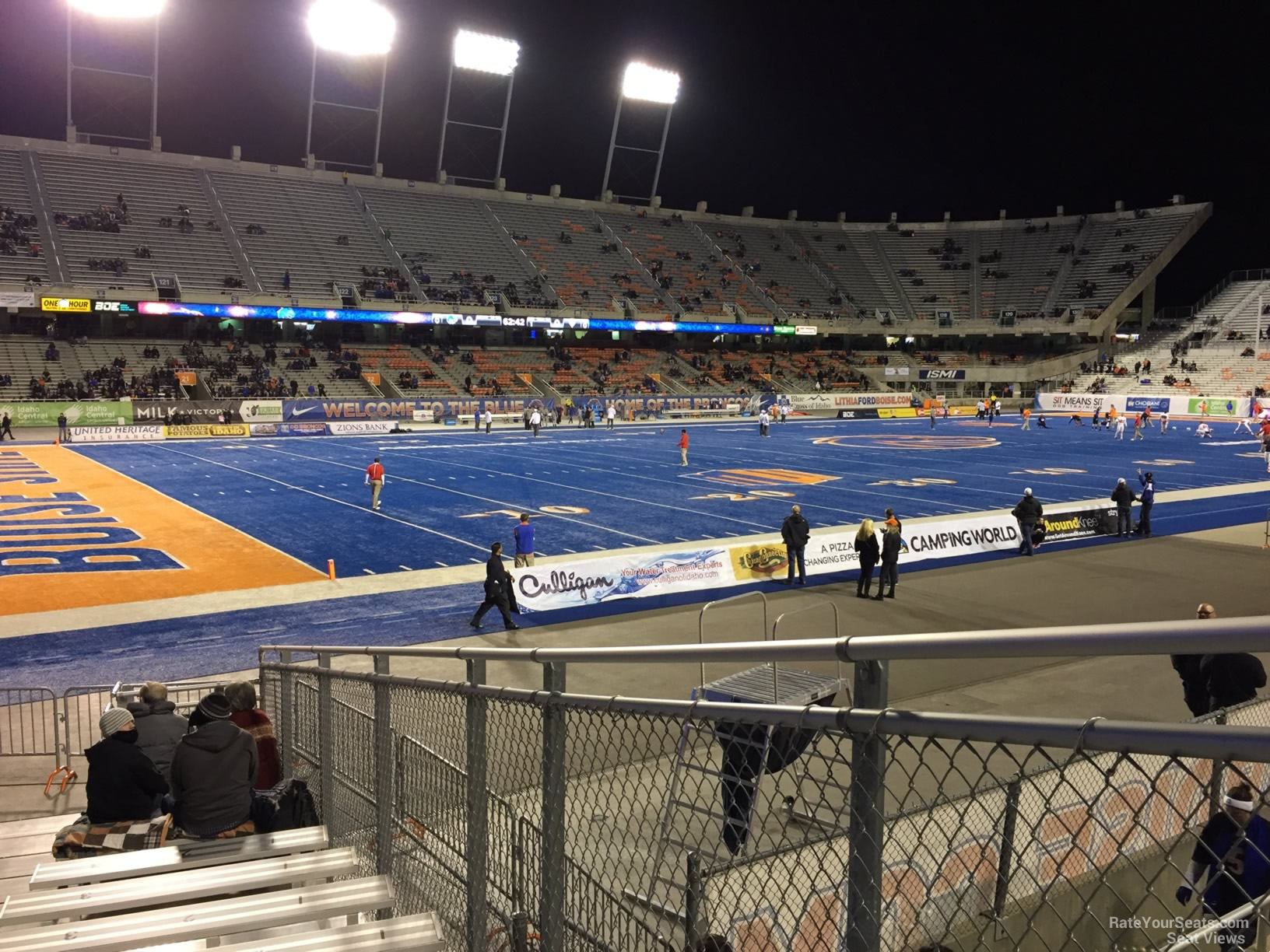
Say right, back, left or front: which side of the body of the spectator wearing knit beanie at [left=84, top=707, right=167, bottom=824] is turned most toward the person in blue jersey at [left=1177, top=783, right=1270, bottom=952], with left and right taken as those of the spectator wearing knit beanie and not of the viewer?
right

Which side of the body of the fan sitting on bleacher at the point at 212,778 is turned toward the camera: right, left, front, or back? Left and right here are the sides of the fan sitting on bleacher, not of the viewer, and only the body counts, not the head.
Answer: back

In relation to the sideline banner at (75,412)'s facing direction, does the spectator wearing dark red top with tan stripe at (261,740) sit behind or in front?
in front

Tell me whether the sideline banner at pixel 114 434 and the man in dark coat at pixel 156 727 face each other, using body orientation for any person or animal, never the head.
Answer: yes

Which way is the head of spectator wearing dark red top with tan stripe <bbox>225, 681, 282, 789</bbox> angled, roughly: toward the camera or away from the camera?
away from the camera

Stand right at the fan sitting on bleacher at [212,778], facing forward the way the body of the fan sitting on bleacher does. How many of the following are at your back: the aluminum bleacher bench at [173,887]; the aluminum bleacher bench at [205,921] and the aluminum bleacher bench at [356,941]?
3

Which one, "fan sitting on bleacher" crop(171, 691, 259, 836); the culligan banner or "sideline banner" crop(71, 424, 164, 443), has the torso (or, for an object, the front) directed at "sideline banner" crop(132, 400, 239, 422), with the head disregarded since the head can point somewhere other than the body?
the fan sitting on bleacher

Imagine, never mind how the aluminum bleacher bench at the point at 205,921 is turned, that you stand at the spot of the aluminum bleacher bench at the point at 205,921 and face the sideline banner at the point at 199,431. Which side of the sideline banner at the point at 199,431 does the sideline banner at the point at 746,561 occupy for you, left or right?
right

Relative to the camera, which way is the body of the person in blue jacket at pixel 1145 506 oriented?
away from the camera

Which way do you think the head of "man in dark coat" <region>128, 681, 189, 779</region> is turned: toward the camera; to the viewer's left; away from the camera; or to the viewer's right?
away from the camera

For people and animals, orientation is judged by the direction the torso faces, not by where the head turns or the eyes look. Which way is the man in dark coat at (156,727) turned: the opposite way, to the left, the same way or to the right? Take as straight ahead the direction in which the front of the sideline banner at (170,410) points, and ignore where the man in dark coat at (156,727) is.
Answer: the opposite way

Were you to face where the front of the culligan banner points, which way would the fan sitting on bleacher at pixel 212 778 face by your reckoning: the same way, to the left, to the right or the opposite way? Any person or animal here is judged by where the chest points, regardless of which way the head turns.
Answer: the opposite way

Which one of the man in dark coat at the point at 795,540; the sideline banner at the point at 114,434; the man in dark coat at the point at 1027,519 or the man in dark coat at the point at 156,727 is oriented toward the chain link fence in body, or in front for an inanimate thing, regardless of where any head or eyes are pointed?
the sideline banner

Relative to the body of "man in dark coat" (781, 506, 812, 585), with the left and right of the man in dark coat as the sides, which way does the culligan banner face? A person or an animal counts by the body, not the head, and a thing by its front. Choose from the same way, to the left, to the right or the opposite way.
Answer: the opposite way

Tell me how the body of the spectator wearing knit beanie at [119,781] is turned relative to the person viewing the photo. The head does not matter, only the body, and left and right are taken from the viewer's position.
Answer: facing away from the viewer and to the right of the viewer

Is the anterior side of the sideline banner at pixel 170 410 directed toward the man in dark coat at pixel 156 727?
yes
